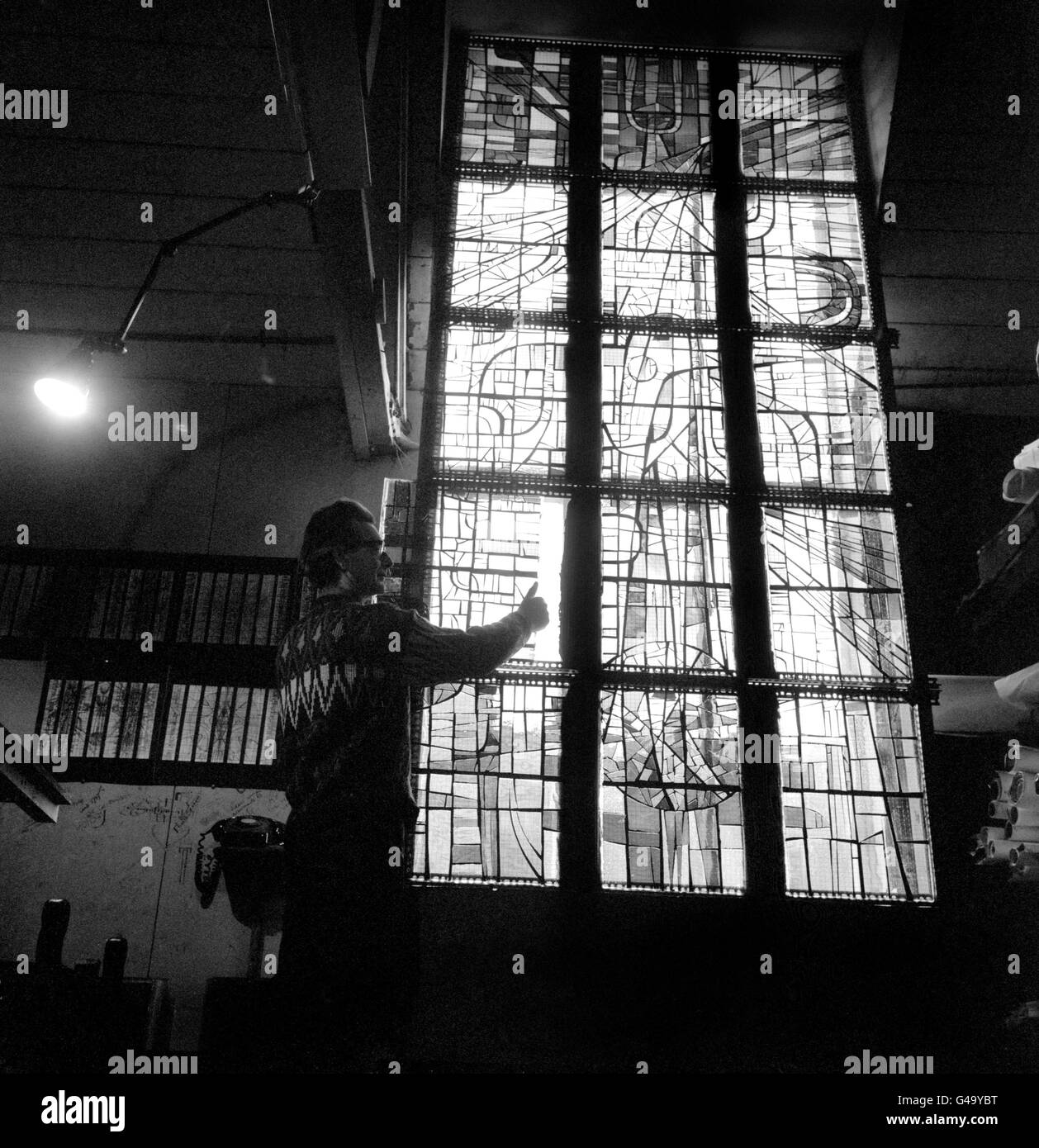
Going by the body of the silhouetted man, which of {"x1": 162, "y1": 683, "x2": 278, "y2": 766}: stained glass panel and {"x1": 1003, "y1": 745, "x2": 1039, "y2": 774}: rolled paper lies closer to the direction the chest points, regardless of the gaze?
the rolled paper

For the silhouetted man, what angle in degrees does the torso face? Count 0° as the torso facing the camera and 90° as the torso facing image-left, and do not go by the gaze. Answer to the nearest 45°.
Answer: approximately 225°

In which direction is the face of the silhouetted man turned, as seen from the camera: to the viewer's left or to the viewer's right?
to the viewer's right

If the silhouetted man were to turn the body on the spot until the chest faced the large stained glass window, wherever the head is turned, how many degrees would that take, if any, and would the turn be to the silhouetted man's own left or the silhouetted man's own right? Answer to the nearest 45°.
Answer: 0° — they already face it

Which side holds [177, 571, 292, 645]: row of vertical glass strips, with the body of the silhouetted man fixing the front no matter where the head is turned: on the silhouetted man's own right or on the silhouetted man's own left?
on the silhouetted man's own left

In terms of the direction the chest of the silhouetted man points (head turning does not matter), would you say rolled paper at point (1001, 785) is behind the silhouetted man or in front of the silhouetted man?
in front

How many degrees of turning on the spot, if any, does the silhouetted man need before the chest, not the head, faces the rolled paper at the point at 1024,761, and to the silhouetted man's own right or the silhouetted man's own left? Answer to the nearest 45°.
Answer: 0° — they already face it

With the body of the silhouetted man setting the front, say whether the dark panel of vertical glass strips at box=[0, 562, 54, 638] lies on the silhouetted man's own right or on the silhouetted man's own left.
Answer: on the silhouetted man's own left
